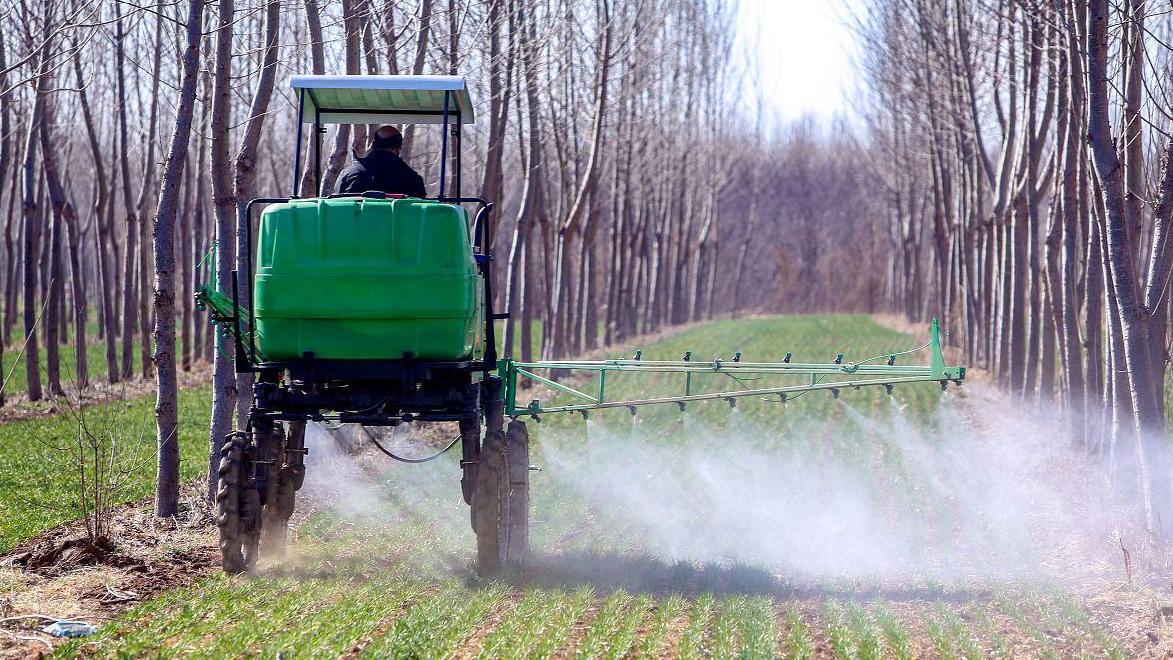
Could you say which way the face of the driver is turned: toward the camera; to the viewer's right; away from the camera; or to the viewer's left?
away from the camera

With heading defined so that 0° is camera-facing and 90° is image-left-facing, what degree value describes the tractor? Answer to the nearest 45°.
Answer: approximately 180°

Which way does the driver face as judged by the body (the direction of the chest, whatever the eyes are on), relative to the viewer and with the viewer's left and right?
facing away from the viewer

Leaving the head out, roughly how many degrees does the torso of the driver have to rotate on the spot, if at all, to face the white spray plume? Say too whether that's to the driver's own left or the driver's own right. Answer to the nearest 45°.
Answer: approximately 45° to the driver's own right
